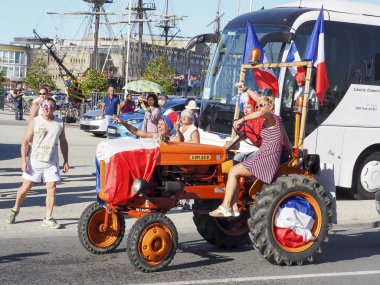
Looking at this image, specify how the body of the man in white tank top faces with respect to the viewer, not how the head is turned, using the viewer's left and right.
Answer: facing the viewer

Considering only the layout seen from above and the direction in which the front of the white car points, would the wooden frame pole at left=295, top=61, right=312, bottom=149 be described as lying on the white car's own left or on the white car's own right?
on the white car's own left

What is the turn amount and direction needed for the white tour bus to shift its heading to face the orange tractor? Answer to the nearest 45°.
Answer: approximately 45° to its left

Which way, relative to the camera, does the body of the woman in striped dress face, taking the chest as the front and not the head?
to the viewer's left

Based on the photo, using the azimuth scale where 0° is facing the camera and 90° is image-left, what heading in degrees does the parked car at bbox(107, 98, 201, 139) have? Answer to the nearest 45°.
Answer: approximately 45°

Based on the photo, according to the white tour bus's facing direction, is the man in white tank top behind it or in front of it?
in front

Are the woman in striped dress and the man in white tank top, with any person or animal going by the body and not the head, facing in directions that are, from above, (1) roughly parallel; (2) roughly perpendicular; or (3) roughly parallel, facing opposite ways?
roughly perpendicular

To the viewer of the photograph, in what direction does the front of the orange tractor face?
facing the viewer and to the left of the viewer

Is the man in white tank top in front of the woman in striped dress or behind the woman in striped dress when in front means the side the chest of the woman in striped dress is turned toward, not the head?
in front

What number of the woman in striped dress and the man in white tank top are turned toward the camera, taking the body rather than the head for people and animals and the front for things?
1

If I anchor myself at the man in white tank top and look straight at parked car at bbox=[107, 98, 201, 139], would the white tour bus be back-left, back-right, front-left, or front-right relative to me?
front-right

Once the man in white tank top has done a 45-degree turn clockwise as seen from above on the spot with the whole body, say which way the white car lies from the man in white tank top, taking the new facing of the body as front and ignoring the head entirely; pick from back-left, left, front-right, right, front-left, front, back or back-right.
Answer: back-right

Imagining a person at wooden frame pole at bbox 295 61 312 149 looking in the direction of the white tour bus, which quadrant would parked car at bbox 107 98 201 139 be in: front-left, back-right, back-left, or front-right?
front-left

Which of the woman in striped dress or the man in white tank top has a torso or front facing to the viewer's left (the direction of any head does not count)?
the woman in striped dress

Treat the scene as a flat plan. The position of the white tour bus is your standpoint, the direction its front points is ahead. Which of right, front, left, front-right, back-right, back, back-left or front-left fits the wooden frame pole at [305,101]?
front-left
